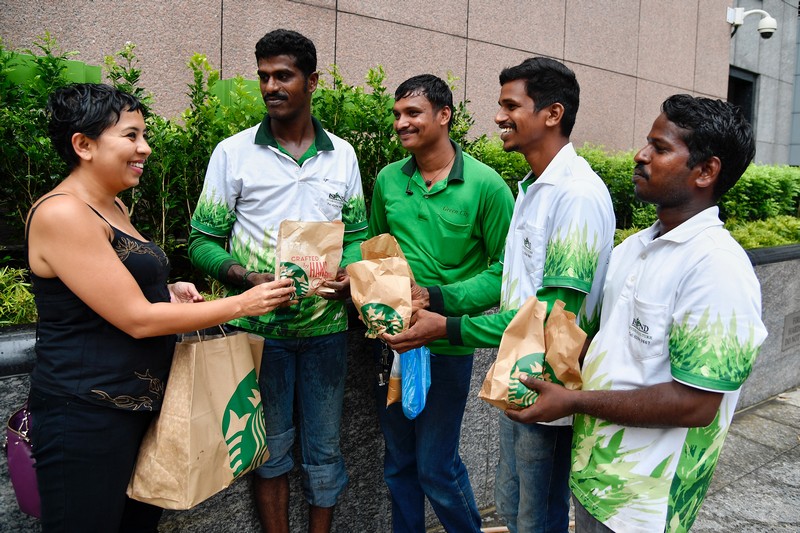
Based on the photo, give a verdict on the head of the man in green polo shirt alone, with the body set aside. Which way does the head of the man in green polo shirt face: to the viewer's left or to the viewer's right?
to the viewer's left

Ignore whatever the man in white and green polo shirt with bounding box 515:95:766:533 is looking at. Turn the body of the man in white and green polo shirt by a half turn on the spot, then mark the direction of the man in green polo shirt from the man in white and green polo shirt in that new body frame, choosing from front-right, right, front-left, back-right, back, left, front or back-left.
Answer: back-left

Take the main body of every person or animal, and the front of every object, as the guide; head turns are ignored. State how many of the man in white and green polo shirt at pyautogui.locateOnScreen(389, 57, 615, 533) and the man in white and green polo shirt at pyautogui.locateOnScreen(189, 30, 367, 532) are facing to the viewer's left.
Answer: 1

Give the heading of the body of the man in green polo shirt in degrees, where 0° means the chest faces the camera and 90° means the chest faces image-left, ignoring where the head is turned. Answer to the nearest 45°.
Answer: approximately 45°

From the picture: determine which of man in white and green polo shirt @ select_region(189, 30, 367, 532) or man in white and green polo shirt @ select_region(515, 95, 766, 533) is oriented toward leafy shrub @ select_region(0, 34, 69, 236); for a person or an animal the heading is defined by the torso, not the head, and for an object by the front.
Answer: man in white and green polo shirt @ select_region(515, 95, 766, 533)

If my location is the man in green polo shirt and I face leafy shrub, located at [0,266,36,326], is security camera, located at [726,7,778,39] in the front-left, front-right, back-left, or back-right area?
back-right

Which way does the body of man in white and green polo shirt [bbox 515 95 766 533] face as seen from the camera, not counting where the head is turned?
to the viewer's left

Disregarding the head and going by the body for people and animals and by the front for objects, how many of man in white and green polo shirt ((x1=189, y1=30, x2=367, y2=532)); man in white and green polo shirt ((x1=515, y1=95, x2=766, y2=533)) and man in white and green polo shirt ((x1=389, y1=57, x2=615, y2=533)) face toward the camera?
1

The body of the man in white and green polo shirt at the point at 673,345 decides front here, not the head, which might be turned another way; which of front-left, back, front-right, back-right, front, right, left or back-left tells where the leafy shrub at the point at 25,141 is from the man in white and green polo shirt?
front

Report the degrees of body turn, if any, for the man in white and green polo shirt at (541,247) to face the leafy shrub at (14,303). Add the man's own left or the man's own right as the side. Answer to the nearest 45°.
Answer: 0° — they already face it

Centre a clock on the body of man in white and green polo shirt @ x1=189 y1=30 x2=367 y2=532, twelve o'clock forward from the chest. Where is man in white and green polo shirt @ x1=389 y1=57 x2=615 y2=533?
man in white and green polo shirt @ x1=389 y1=57 x2=615 y2=533 is roughly at 10 o'clock from man in white and green polo shirt @ x1=189 y1=30 x2=367 y2=532.

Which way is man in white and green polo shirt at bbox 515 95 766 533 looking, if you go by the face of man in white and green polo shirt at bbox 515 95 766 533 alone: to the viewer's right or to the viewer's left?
to the viewer's left

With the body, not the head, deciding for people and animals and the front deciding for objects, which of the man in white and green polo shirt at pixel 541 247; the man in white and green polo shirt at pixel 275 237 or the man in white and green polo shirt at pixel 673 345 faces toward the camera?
the man in white and green polo shirt at pixel 275 237

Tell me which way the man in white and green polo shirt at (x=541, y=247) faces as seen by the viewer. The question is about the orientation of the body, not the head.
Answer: to the viewer's left

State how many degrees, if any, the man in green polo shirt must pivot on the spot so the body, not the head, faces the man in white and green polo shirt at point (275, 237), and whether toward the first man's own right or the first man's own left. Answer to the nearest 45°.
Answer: approximately 45° to the first man's own right

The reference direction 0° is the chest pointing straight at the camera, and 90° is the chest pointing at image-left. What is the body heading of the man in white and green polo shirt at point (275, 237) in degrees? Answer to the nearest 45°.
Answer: approximately 0°
